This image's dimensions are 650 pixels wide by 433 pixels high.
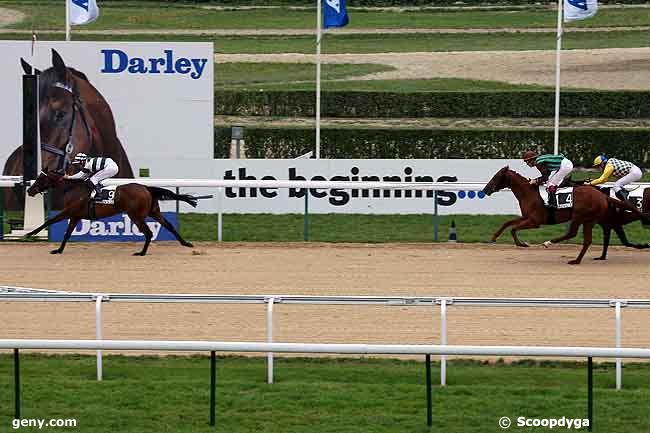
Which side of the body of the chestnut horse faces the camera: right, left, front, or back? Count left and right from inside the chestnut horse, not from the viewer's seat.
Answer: left

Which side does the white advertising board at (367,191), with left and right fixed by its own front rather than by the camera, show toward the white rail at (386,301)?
front

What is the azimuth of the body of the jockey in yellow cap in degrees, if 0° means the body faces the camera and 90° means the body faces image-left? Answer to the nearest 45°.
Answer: approximately 90°

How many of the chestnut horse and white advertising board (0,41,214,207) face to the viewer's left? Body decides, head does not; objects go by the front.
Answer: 1

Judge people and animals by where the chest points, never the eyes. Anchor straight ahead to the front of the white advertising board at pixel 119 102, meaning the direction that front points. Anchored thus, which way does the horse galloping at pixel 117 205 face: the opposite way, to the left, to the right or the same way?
to the right

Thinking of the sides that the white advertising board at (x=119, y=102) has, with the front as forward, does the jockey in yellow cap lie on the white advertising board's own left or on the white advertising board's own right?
on the white advertising board's own left

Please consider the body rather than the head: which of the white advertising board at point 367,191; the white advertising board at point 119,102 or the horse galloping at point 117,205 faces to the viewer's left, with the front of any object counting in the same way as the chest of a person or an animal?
the horse galloping

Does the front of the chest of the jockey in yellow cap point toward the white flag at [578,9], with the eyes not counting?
no

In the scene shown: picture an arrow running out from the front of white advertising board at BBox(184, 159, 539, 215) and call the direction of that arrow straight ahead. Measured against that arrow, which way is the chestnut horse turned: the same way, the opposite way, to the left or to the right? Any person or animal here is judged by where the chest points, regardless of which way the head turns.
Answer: to the right

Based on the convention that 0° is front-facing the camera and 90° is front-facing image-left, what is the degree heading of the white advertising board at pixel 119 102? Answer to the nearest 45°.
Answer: approximately 0°

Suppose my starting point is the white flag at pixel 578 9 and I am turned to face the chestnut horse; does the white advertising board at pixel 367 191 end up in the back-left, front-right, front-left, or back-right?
front-right

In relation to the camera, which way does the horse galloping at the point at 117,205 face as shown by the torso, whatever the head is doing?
to the viewer's left

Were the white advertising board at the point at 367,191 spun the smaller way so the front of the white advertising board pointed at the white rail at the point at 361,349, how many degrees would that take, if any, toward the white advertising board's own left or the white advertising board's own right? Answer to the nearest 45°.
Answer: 0° — it already faces it

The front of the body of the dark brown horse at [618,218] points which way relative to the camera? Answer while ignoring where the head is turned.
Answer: to the viewer's left

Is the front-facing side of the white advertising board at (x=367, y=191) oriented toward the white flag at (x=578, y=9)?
no

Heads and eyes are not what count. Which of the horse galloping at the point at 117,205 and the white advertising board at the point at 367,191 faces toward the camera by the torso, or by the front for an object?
the white advertising board

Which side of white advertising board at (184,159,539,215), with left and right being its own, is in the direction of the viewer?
front
